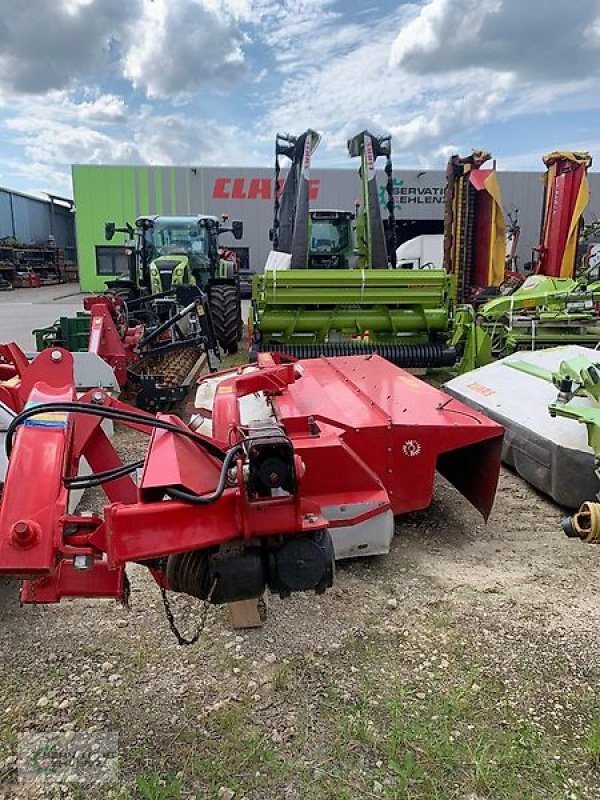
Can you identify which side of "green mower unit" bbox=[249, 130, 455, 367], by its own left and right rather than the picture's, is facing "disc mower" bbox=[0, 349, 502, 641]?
front

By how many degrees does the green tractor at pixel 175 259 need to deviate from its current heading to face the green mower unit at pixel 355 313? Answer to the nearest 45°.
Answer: approximately 45° to its left

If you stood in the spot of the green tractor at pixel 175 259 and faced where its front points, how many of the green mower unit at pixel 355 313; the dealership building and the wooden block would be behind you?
1

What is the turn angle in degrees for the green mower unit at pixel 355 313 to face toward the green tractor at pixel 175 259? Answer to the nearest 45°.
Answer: approximately 135° to its right

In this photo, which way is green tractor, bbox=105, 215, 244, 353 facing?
toward the camera

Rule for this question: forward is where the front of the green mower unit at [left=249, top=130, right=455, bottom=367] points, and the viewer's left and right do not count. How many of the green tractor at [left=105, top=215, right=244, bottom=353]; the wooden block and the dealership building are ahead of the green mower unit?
1

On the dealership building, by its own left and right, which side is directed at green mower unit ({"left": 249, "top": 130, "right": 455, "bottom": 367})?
front

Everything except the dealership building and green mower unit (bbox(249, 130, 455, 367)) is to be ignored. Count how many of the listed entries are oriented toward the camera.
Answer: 2

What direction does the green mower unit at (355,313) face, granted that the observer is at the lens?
facing the viewer

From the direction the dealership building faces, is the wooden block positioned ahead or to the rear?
ahead

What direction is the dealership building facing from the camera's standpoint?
toward the camera

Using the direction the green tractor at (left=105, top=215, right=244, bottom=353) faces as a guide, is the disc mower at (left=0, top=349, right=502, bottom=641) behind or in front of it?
in front

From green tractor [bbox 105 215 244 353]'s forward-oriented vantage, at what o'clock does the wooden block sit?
The wooden block is roughly at 12 o'clock from the green tractor.

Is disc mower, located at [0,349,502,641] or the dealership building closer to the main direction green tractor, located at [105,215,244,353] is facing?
the disc mower

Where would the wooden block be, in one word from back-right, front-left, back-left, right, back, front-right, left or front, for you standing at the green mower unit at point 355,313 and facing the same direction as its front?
front

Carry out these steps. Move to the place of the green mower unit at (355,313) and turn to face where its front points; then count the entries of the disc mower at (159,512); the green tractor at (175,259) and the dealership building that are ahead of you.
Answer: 1
